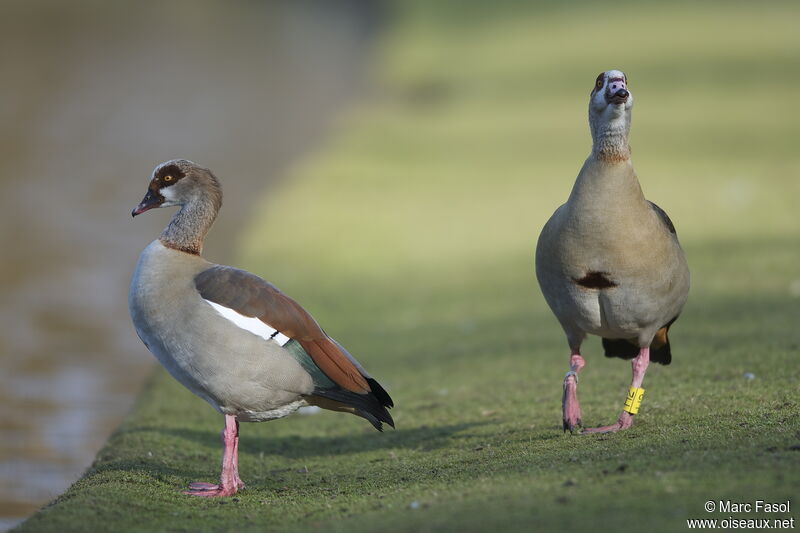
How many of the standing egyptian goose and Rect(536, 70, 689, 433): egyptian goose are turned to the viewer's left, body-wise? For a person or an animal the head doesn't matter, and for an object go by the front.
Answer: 1

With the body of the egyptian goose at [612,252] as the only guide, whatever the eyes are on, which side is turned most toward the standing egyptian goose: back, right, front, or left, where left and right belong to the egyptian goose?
right

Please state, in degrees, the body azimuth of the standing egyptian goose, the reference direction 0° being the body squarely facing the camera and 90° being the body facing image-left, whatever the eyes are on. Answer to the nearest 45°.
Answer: approximately 90°

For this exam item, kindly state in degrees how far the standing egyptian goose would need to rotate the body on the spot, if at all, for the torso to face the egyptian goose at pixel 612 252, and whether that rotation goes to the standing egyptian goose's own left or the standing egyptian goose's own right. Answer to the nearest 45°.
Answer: approximately 180°

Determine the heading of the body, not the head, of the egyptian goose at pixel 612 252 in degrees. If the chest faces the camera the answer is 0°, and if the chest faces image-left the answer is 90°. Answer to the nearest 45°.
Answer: approximately 0°

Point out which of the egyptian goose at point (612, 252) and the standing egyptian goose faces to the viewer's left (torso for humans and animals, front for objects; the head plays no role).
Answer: the standing egyptian goose

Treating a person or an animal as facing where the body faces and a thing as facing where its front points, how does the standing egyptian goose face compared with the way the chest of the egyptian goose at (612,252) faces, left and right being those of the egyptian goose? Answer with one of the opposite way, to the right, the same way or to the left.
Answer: to the right
